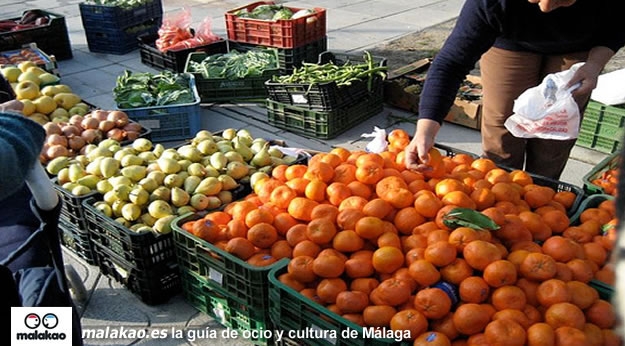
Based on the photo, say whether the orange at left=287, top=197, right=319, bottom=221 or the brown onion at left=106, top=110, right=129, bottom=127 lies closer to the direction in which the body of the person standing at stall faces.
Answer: the orange

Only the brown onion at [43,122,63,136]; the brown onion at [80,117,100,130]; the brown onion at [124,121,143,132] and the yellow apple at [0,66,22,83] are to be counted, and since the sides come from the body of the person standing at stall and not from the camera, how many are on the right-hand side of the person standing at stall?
4

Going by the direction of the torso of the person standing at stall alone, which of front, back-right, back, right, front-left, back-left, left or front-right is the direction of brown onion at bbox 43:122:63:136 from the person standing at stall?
right

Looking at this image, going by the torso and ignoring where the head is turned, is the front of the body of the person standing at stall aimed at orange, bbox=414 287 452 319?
yes

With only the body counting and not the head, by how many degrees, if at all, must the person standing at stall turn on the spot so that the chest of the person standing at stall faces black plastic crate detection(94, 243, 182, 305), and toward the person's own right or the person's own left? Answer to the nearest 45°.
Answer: approximately 45° to the person's own right

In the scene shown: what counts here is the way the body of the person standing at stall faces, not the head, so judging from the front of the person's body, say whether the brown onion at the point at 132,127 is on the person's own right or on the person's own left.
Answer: on the person's own right

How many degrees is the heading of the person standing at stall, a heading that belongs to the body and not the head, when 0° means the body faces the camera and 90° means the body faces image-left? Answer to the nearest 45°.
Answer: approximately 0°

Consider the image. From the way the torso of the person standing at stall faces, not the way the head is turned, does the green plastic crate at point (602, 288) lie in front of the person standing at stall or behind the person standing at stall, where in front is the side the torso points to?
in front

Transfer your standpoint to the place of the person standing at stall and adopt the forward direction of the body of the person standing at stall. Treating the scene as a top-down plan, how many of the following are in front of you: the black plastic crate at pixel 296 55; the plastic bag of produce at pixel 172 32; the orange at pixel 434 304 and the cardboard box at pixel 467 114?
1

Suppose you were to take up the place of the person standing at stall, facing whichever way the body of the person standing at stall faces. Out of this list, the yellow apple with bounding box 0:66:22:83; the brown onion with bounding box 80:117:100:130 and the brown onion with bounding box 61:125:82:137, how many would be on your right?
3

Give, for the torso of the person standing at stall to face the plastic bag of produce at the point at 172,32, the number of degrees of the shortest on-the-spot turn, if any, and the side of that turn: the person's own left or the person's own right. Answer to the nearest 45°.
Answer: approximately 135° to the person's own right

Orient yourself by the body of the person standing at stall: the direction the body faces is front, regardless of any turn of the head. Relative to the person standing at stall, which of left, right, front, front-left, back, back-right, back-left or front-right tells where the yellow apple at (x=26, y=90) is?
right

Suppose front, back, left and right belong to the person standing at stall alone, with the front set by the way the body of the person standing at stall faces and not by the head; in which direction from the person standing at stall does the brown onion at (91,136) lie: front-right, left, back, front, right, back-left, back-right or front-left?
right

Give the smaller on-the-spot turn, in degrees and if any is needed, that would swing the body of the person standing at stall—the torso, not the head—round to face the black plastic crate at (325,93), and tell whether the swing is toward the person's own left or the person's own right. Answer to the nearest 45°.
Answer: approximately 135° to the person's own right
